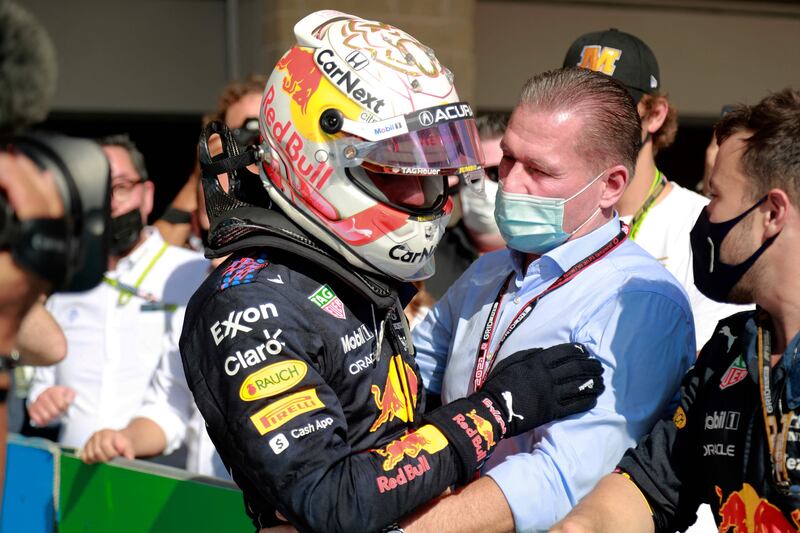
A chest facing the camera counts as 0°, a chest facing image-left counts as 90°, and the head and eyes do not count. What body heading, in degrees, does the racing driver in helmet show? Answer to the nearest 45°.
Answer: approximately 315°

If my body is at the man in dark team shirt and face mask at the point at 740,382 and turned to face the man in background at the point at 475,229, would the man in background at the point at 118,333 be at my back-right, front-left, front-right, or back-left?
front-left

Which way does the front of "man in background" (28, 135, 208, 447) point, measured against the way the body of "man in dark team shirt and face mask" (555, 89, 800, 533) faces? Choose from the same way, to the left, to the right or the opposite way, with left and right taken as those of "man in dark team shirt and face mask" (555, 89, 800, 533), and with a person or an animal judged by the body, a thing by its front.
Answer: to the left

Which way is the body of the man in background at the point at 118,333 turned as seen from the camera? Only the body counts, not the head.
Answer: toward the camera

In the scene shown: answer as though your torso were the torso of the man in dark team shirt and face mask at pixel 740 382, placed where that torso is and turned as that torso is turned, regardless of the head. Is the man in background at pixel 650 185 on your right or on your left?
on your right

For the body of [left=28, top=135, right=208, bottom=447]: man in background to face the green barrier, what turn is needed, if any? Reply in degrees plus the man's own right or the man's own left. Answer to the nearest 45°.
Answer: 0° — they already face it

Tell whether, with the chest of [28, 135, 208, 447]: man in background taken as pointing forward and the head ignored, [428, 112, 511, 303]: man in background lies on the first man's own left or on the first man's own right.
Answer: on the first man's own left

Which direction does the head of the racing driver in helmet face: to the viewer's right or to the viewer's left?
to the viewer's right

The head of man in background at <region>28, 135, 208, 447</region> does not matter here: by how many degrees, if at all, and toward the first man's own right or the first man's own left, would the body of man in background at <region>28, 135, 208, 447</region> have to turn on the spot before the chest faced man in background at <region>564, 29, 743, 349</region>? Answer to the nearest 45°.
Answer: approximately 45° to the first man's own left

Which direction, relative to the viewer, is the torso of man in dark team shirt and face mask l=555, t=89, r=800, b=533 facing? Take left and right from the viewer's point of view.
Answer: facing the viewer and to the left of the viewer

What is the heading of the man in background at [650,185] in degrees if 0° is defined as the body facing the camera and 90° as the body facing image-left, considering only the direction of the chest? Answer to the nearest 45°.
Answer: approximately 45°

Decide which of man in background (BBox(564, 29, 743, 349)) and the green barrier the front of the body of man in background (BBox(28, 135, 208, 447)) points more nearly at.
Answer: the green barrier

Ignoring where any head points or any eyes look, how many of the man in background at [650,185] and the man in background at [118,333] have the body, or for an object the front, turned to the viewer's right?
0

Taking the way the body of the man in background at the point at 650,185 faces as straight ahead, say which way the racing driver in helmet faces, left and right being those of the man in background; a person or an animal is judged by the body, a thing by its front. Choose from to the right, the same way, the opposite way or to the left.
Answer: to the left
